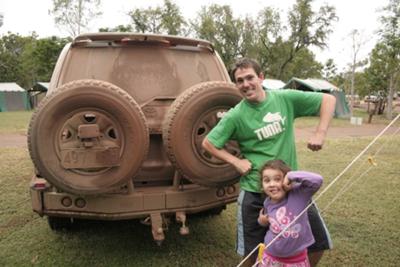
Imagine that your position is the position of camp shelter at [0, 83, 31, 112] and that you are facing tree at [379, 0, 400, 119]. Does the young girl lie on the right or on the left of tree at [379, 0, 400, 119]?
right

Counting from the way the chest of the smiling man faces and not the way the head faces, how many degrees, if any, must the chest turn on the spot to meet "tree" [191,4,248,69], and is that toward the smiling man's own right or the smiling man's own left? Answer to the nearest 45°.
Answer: approximately 180°

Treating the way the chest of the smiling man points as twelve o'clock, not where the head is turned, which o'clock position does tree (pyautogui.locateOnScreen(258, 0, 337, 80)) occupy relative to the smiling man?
The tree is roughly at 6 o'clock from the smiling man.

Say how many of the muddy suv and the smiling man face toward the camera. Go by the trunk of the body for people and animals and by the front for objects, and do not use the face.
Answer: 1

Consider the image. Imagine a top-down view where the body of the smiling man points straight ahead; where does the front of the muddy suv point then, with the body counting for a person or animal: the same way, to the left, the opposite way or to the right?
the opposite way

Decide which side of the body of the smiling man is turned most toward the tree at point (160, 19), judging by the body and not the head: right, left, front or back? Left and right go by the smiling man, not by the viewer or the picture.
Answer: back

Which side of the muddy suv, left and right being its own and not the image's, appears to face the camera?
back

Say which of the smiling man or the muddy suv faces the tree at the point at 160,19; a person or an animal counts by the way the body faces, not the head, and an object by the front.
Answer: the muddy suv

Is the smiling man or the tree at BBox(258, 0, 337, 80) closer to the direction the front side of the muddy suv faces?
the tree
